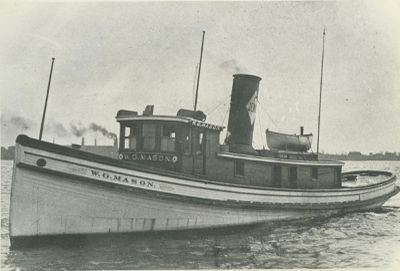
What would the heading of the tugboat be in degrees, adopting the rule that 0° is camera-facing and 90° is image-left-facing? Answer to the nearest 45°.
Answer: approximately 45°
